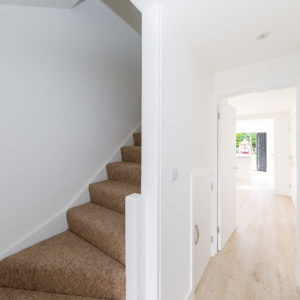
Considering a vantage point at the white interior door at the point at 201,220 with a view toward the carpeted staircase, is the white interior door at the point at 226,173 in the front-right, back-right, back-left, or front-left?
back-right

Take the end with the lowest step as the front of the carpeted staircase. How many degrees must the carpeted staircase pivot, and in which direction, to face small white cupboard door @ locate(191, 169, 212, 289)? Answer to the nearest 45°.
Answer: approximately 135° to its left

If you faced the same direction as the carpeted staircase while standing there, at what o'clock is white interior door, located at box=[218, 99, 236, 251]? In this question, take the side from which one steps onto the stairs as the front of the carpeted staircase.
The white interior door is roughly at 7 o'clock from the carpeted staircase.

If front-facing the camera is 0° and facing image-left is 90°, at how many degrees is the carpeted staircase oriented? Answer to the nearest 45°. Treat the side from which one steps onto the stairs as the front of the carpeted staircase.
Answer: approximately 45°
